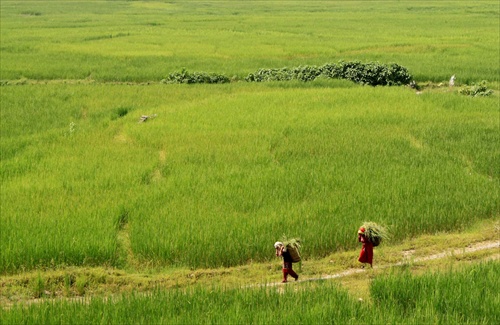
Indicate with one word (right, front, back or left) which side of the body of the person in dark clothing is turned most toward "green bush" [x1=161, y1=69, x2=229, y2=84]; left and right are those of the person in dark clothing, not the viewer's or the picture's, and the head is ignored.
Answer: right

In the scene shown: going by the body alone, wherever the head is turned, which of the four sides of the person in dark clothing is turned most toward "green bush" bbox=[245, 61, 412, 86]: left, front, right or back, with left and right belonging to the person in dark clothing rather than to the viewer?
right

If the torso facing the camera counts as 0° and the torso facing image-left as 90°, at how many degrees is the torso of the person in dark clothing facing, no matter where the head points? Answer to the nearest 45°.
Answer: approximately 90°
